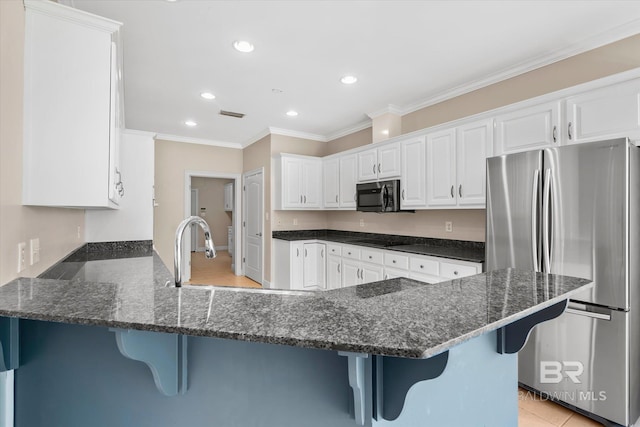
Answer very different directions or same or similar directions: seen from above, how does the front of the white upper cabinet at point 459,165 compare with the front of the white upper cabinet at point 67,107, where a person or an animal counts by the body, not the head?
very different directions

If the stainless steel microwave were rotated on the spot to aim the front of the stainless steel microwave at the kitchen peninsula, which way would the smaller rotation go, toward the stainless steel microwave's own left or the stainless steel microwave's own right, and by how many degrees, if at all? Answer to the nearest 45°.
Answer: approximately 45° to the stainless steel microwave's own left

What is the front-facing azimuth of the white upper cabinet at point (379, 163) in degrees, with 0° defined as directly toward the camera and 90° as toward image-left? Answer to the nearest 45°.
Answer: approximately 45°

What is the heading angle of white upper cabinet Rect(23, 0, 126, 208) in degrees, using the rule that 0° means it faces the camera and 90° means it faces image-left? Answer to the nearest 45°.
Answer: approximately 270°

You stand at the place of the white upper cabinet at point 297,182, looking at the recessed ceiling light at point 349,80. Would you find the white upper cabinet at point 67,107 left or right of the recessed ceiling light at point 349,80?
right

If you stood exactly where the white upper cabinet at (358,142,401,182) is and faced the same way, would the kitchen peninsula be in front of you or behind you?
in front

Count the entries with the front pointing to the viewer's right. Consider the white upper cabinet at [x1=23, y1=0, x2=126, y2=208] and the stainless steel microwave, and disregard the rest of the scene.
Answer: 1

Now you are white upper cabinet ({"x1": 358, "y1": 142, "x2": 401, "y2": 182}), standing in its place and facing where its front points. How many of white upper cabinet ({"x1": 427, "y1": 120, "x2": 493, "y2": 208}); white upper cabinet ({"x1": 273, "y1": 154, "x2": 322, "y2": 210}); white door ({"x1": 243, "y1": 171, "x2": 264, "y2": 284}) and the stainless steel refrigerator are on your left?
2

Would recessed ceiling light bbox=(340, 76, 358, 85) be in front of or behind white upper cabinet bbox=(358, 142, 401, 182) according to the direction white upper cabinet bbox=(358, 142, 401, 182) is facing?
in front

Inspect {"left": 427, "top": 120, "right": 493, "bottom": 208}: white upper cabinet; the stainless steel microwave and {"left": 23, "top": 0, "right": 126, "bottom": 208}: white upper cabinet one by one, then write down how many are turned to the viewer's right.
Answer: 1

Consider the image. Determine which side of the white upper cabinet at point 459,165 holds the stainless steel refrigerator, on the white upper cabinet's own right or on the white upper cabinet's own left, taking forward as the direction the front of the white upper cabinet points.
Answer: on the white upper cabinet's own left
